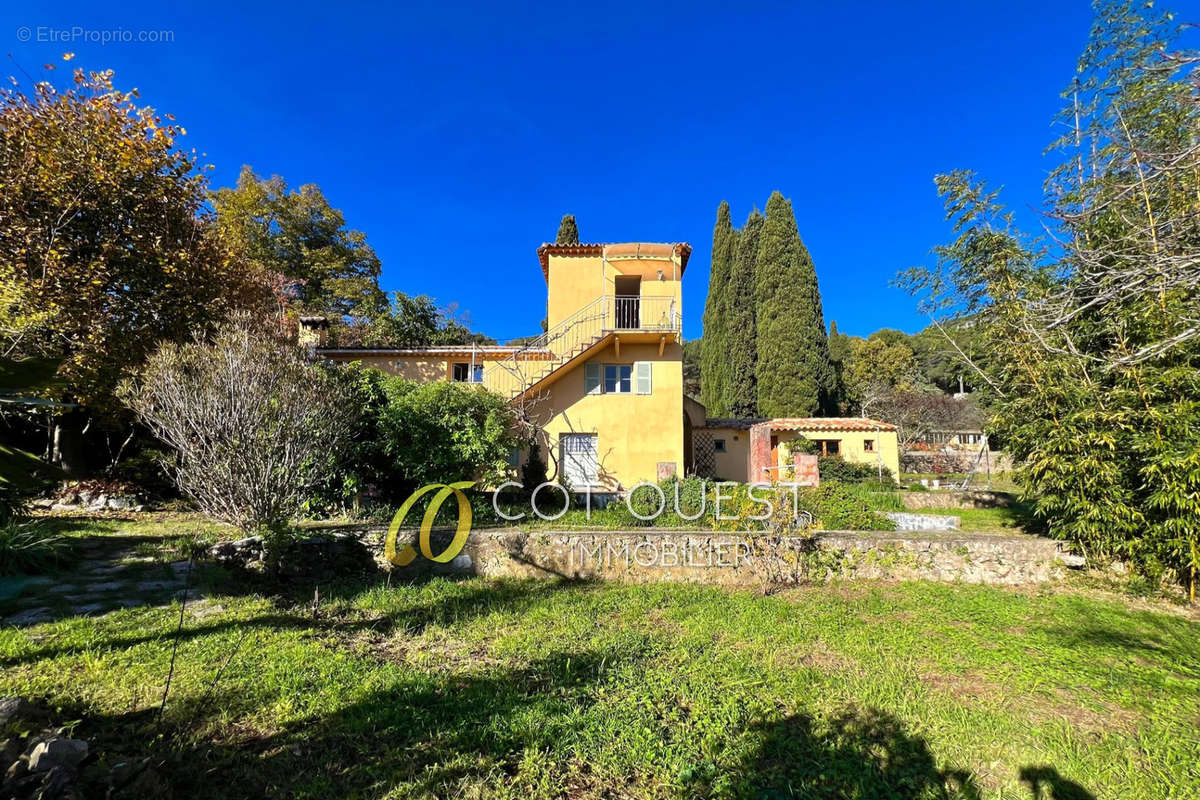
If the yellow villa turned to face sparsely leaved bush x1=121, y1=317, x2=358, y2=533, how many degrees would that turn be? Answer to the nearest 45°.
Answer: approximately 45° to its right

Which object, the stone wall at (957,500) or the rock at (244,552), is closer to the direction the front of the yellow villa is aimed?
the rock

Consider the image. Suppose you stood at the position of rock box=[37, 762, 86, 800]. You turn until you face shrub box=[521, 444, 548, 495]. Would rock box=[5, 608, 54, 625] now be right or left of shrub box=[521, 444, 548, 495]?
left

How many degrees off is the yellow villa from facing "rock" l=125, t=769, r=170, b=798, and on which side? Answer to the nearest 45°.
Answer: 0° — it already faces it

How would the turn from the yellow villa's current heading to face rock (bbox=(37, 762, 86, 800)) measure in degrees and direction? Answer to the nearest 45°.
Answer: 0° — it already faces it

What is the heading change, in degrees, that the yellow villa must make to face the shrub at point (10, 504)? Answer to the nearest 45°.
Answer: approximately 45° to its right

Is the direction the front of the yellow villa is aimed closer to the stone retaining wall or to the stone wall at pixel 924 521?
the stone retaining wall

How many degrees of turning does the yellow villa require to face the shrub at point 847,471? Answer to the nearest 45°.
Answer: approximately 135° to its left

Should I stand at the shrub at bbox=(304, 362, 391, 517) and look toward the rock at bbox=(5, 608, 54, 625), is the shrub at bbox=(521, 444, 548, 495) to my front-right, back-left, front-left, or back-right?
back-left

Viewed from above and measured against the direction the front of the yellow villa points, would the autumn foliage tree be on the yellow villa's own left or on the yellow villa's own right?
on the yellow villa's own right

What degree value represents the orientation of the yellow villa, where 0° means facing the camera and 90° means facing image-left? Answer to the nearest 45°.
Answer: approximately 0°
